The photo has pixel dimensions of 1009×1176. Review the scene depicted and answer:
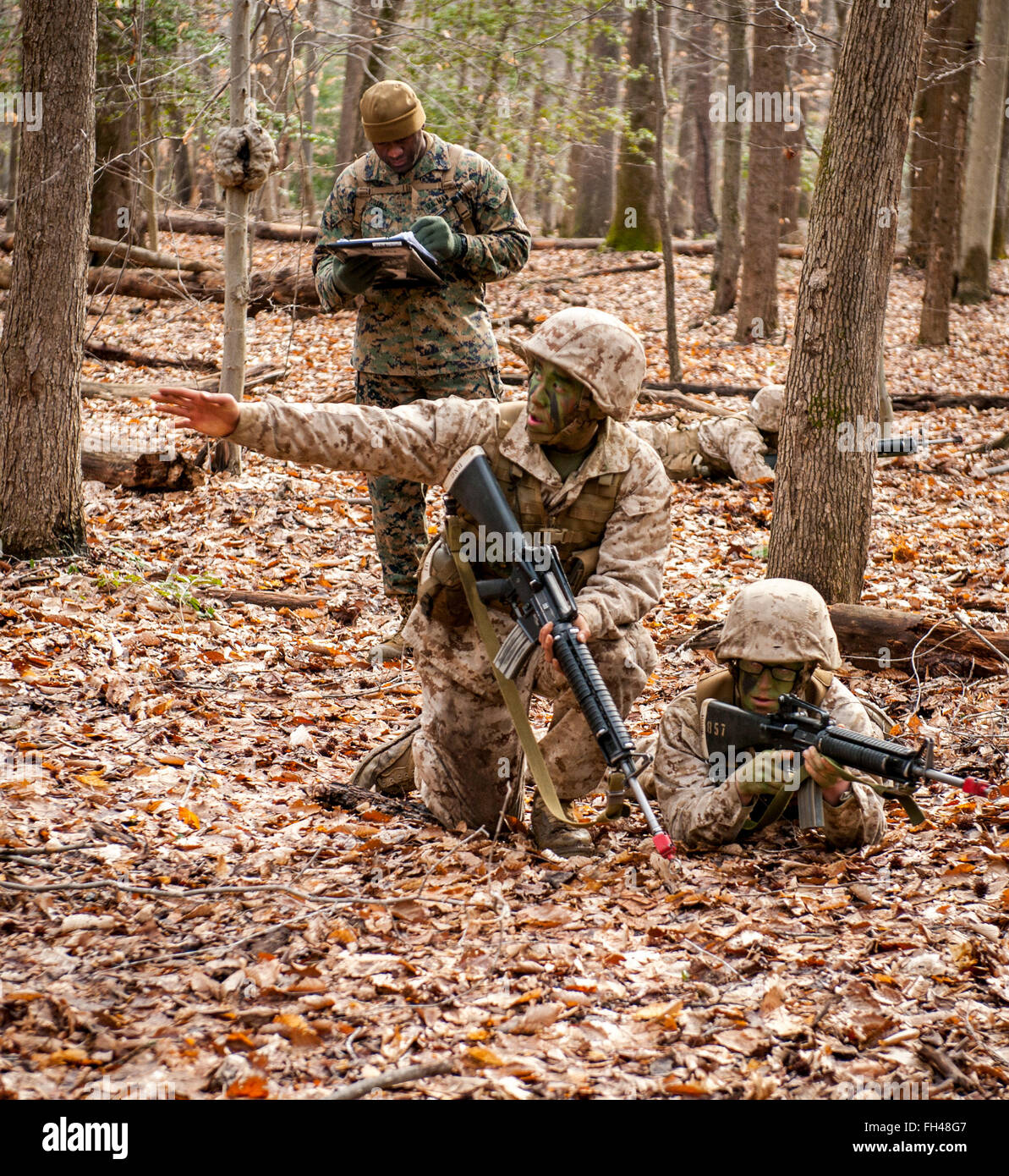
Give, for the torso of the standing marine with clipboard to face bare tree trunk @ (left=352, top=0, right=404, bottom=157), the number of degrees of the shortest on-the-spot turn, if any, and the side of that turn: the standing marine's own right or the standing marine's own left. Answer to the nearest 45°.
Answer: approximately 180°

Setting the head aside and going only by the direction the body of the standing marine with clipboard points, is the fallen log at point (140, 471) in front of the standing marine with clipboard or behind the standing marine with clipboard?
behind

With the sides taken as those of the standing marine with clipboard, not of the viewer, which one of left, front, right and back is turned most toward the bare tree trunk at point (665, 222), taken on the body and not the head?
back

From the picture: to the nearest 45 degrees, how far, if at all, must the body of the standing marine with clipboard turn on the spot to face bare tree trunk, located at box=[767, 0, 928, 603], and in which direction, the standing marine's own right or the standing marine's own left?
approximately 90° to the standing marine's own left

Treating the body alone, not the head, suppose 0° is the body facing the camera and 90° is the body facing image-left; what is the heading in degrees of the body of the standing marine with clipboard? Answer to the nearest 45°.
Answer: approximately 0°

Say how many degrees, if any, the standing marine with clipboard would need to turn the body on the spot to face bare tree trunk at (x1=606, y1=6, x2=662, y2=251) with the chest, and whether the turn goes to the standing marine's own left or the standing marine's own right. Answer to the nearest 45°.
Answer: approximately 180°

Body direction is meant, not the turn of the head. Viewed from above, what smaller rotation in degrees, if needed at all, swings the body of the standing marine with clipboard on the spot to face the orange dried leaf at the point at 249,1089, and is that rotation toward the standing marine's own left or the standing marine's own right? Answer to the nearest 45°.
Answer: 0° — they already face it

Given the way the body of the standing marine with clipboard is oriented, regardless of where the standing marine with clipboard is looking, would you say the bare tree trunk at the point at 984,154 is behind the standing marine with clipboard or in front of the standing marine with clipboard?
behind
